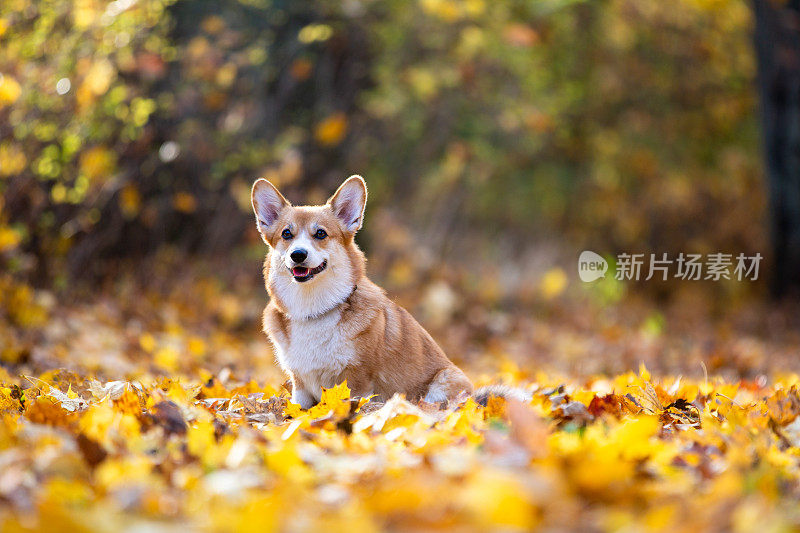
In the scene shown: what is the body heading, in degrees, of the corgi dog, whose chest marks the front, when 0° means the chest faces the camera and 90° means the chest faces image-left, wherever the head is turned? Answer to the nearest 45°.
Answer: approximately 45°

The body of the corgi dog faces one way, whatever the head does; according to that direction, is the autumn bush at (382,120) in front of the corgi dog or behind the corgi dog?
behind
